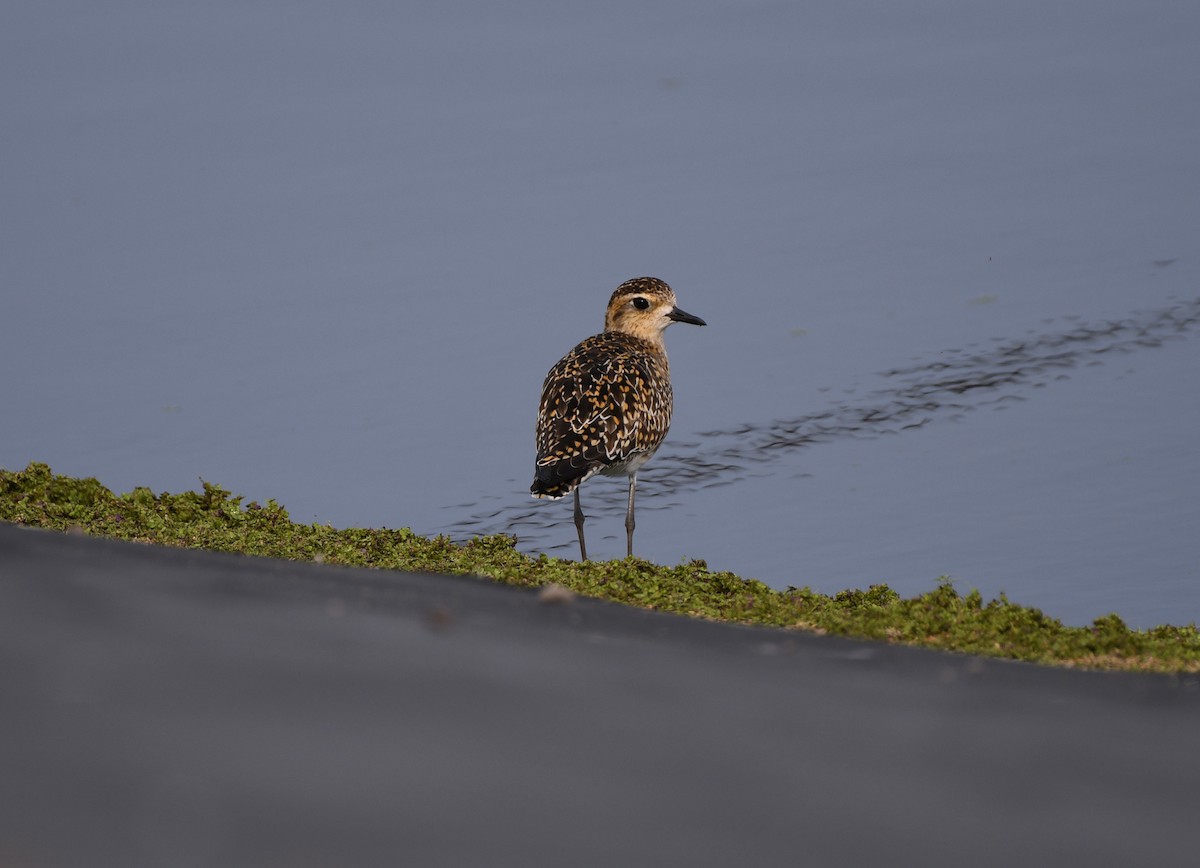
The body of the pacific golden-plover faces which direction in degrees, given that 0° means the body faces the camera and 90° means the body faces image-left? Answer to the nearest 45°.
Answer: approximately 225°
